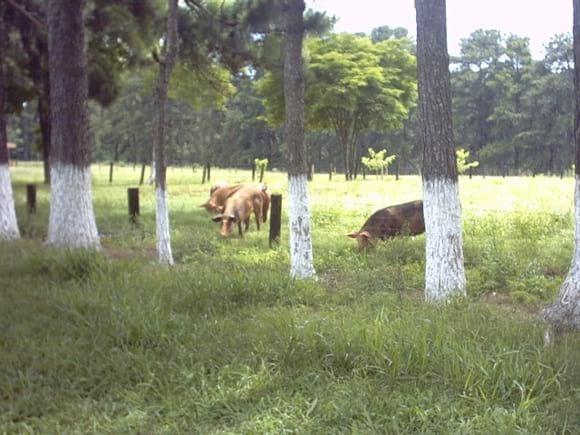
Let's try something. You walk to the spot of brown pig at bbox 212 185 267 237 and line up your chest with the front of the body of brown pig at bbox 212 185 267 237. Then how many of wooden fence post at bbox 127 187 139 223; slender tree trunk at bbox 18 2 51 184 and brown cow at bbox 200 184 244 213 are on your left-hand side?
0

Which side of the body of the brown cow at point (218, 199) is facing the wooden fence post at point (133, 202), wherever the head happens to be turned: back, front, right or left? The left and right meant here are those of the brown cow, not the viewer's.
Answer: front

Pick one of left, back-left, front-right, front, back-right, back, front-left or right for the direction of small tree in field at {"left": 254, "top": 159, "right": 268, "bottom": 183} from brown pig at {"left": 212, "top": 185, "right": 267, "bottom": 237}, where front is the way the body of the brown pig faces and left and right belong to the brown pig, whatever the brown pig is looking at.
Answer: back-right

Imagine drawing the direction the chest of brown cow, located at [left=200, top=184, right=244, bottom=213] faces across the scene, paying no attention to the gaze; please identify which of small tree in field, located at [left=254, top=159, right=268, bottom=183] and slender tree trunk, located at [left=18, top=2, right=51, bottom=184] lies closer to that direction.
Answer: the slender tree trunk

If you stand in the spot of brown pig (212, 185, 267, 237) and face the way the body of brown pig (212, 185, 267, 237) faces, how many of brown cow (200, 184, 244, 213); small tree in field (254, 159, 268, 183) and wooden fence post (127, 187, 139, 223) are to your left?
0

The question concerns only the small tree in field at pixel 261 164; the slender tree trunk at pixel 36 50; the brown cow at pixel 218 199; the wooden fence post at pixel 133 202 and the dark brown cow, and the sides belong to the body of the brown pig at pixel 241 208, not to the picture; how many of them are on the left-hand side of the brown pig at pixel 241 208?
1

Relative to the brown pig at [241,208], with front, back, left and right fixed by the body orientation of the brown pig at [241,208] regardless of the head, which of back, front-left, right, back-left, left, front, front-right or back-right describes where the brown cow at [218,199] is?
back-right

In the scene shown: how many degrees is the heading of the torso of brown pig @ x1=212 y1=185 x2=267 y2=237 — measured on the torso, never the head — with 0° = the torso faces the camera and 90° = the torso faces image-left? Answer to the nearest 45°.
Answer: approximately 45°

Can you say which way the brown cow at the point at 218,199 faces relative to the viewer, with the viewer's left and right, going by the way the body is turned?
facing the viewer and to the left of the viewer

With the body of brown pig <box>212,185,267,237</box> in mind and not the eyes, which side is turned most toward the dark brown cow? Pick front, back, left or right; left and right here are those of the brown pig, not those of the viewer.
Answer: left
